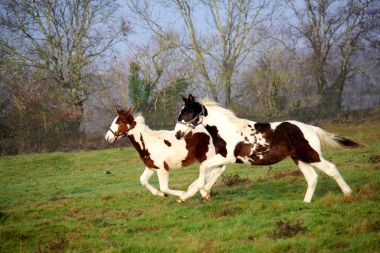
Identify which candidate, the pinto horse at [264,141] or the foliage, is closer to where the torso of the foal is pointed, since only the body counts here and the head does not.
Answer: the foliage

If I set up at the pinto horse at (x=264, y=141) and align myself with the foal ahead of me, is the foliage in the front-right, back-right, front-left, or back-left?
front-right

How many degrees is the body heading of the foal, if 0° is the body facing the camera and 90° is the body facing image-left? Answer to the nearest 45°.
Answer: approximately 90°

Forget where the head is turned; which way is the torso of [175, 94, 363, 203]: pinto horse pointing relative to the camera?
to the viewer's left

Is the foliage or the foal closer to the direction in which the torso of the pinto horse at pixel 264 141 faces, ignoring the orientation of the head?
the foal

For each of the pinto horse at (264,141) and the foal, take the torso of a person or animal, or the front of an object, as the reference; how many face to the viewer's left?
2

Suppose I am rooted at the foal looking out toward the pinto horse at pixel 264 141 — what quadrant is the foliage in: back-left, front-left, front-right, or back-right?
back-left

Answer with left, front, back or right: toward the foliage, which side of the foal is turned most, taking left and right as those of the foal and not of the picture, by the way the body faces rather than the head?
right

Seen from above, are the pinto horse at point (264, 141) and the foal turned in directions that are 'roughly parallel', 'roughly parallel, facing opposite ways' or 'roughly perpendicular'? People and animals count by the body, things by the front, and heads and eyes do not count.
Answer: roughly parallel

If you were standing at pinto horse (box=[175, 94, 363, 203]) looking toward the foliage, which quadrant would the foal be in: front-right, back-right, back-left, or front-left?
front-left
